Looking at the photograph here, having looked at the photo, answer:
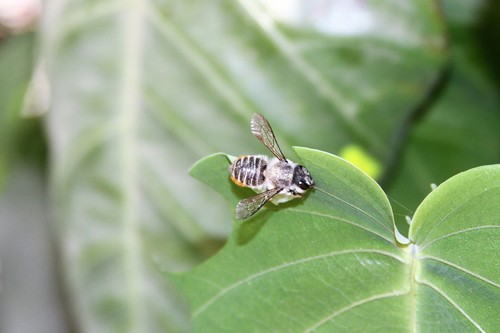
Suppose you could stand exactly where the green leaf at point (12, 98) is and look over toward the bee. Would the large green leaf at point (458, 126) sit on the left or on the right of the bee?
left

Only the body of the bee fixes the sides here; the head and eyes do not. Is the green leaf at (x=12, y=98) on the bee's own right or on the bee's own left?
on the bee's own left

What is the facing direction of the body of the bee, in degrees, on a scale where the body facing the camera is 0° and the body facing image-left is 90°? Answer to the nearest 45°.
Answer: approximately 270°
